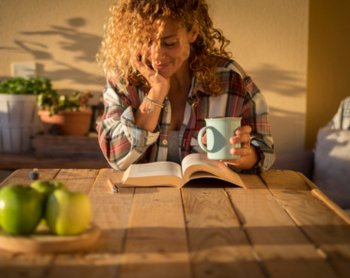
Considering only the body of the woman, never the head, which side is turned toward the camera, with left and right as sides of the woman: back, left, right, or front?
front

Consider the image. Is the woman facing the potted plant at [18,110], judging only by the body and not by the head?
no

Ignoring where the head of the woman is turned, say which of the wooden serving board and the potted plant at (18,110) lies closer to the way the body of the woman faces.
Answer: the wooden serving board

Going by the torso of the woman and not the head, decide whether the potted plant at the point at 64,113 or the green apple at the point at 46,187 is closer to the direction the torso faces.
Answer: the green apple

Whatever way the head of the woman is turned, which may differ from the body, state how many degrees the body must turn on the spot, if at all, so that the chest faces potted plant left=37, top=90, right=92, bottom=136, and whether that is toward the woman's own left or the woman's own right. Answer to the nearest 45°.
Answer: approximately 135° to the woman's own right

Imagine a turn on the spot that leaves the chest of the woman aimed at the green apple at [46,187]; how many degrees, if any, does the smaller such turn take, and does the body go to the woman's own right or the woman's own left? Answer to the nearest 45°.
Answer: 0° — they already face it

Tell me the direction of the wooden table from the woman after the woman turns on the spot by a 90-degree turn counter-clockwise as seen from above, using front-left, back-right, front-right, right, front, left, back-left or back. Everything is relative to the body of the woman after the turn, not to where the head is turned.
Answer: right

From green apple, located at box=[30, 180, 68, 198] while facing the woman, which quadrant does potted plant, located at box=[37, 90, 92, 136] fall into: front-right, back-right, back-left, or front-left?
front-left

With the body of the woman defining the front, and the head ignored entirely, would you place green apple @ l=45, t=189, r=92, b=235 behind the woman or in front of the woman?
in front
